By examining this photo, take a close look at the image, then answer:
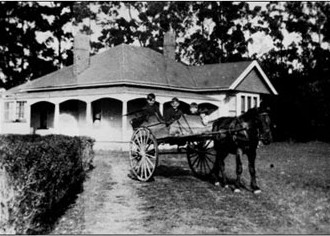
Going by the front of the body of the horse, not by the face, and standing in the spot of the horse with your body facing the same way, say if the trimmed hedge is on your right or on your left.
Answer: on your right

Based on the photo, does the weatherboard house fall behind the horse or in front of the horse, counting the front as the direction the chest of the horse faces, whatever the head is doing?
behind

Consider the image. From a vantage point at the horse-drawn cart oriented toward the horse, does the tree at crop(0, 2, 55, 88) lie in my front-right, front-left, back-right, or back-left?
back-left

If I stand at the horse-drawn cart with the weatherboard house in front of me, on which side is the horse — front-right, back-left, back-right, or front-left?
back-right

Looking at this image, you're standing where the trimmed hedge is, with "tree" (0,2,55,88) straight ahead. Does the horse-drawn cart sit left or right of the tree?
right

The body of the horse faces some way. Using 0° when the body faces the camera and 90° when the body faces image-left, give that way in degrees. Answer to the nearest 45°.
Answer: approximately 315°

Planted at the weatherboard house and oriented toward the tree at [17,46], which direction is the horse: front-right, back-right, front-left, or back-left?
back-left

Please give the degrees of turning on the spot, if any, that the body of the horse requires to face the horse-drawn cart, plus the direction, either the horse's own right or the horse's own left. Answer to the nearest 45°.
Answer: approximately 135° to the horse's own right

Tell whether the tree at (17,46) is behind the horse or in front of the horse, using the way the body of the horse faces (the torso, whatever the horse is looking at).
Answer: behind
